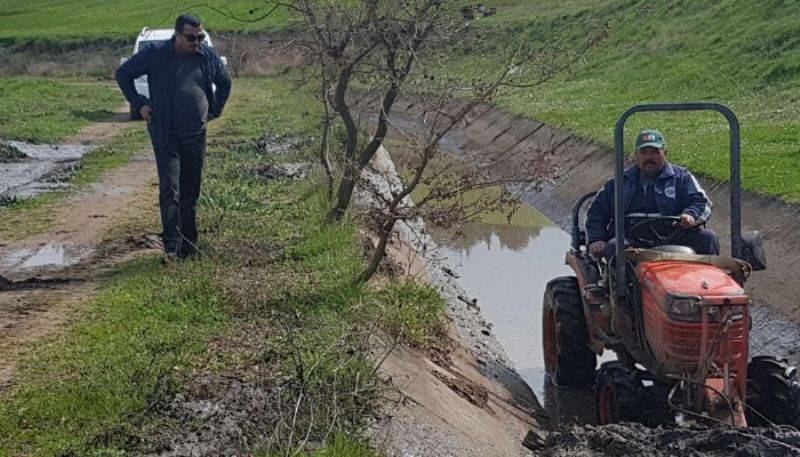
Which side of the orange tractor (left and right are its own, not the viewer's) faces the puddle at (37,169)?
right

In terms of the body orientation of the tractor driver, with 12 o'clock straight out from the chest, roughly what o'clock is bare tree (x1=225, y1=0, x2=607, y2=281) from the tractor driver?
The bare tree is roughly at 4 o'clock from the tractor driver.

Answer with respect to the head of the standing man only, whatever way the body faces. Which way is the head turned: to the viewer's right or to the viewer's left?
to the viewer's right

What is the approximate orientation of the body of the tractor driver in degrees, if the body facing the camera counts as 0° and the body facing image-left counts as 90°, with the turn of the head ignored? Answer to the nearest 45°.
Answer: approximately 0°

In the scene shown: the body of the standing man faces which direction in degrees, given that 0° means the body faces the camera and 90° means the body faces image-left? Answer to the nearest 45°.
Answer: approximately 315°
